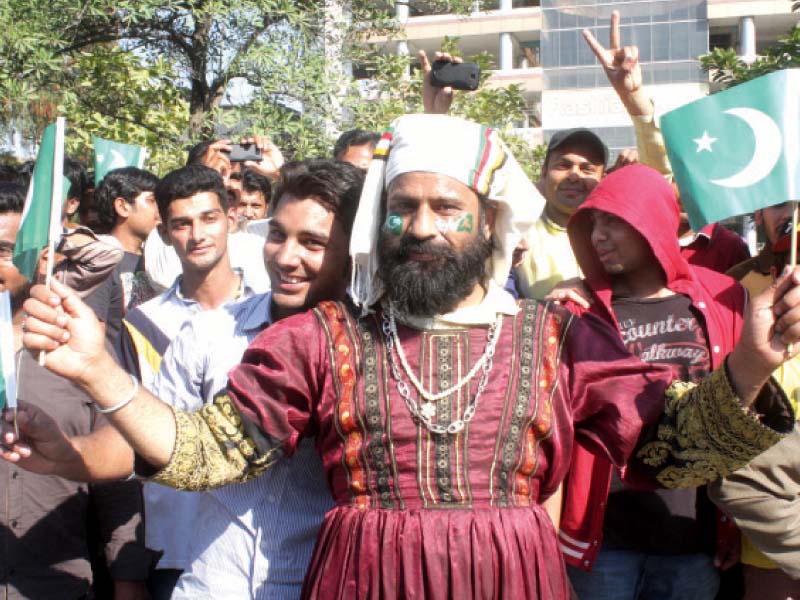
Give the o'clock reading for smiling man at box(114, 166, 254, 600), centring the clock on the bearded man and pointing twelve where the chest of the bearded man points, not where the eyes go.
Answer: The smiling man is roughly at 5 o'clock from the bearded man.

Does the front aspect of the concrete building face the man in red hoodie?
yes

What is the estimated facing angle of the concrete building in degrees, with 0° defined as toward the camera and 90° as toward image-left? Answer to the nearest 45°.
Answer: approximately 0°

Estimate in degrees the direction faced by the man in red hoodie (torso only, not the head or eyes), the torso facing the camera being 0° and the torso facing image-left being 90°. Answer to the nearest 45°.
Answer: approximately 0°

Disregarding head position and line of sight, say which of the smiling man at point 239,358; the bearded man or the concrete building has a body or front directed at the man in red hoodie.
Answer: the concrete building
